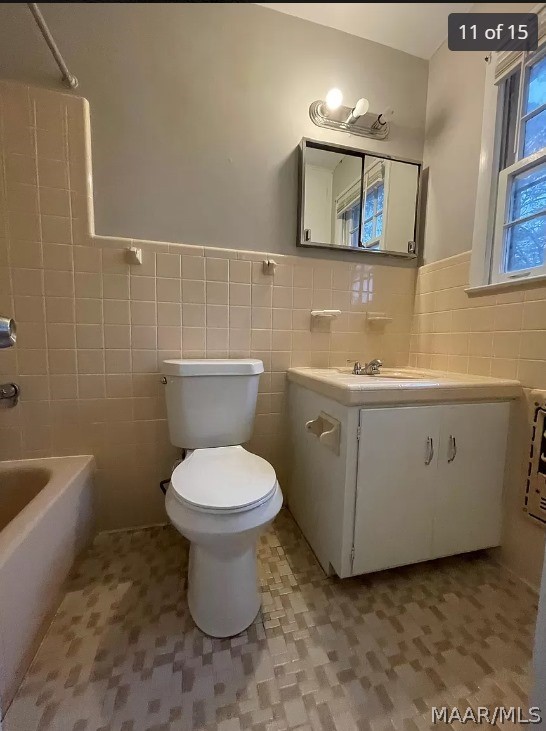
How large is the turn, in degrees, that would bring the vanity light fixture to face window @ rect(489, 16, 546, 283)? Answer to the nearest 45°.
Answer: approximately 45° to its left

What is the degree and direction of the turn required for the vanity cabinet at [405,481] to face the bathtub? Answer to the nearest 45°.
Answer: approximately 90° to its right

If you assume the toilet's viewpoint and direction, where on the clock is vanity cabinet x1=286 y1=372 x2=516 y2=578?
The vanity cabinet is roughly at 9 o'clock from the toilet.

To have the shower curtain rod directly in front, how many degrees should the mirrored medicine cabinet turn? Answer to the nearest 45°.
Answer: approximately 90° to its right

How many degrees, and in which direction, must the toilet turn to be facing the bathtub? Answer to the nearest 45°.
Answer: approximately 90° to its right

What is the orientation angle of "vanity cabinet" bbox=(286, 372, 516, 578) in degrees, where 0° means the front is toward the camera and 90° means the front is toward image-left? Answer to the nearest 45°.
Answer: approximately 315°

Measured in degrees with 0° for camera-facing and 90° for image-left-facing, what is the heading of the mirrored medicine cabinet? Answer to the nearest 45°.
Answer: approximately 315°

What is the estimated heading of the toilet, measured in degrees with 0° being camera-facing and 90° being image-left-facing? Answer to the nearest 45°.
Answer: approximately 0°

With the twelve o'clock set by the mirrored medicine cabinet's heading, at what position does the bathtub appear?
The bathtub is roughly at 3 o'clock from the mirrored medicine cabinet.
